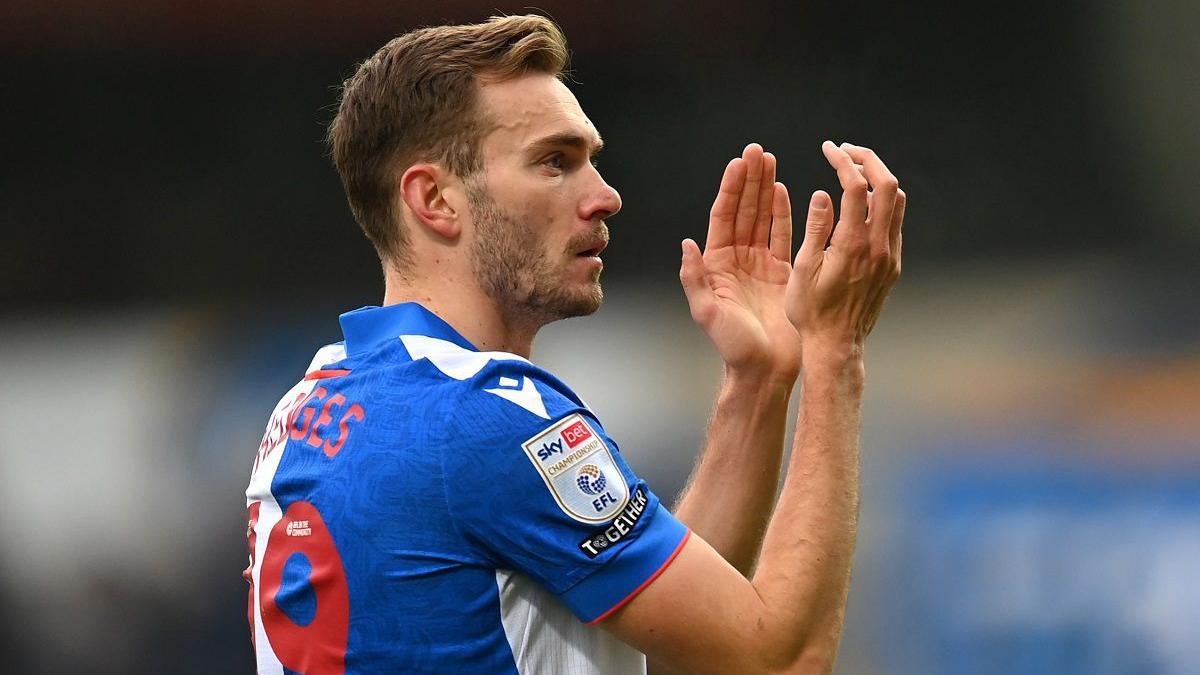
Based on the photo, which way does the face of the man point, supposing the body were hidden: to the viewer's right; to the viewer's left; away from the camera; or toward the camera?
to the viewer's right

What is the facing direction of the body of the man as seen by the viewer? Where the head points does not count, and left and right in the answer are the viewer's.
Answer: facing away from the viewer and to the right of the viewer
